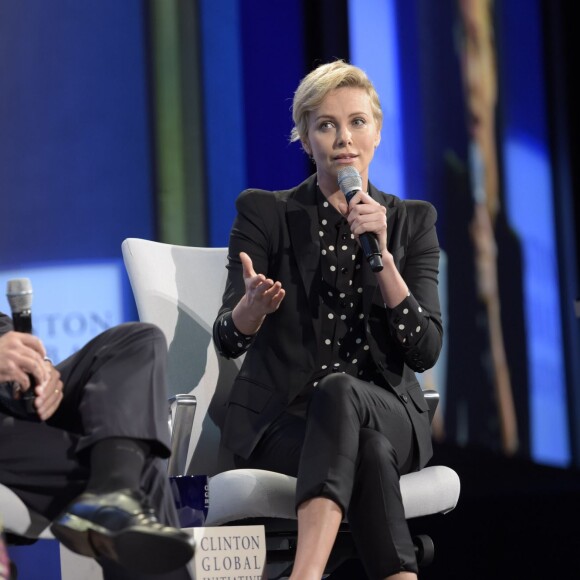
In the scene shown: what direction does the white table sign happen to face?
toward the camera
